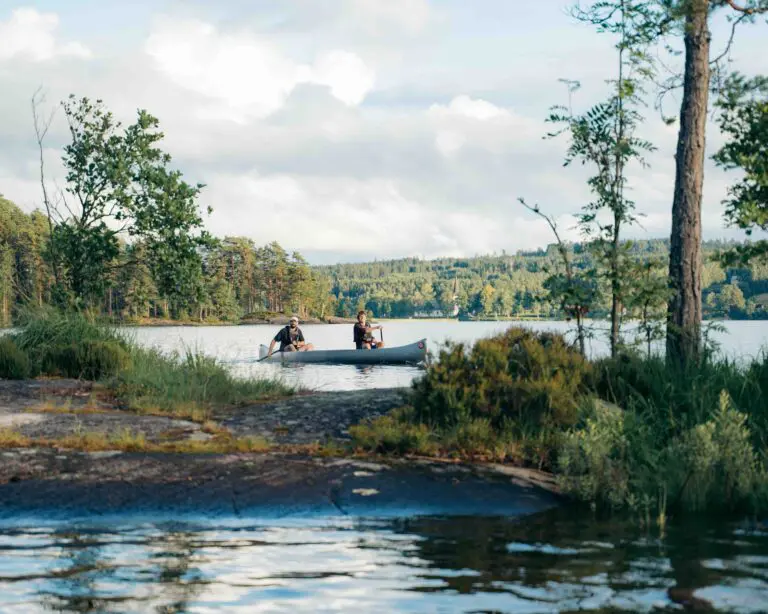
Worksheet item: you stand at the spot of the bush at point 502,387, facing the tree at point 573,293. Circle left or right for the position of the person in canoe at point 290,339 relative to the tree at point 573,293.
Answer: left

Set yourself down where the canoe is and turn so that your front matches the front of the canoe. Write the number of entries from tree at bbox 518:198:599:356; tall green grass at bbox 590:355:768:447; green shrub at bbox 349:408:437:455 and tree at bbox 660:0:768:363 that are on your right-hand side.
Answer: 4

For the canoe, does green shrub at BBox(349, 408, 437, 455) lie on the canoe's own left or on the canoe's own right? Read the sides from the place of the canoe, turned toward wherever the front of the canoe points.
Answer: on the canoe's own right

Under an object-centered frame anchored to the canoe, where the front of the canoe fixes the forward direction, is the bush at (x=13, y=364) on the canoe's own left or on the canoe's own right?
on the canoe's own right

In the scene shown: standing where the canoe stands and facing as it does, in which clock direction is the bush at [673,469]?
The bush is roughly at 3 o'clock from the canoe.

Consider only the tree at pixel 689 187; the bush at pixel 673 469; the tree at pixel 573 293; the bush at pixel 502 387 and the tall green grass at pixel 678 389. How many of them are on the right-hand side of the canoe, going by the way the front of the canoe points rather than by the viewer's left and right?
5

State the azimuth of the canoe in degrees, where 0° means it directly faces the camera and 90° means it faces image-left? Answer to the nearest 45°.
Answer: approximately 270°

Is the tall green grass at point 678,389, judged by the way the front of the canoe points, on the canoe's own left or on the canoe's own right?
on the canoe's own right
